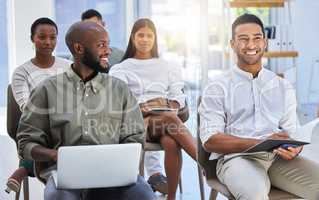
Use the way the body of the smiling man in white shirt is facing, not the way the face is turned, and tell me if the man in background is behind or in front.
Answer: behind

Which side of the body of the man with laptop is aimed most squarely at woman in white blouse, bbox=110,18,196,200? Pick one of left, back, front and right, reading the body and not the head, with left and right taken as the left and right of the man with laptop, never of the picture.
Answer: back

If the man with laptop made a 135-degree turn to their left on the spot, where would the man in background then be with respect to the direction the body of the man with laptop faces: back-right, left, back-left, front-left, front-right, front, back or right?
front-left

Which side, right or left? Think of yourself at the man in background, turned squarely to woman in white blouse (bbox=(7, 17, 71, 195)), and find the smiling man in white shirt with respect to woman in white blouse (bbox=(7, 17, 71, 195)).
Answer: left

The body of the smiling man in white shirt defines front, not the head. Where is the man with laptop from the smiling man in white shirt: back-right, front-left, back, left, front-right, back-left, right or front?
front-right

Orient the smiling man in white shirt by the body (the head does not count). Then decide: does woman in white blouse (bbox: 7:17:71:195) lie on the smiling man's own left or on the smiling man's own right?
on the smiling man's own right

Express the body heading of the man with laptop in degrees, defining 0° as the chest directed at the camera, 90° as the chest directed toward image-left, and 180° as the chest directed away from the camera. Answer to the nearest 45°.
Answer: approximately 0°

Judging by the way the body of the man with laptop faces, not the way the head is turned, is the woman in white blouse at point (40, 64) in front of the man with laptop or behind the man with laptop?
behind

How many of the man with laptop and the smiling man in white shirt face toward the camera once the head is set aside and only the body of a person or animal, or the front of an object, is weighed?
2
